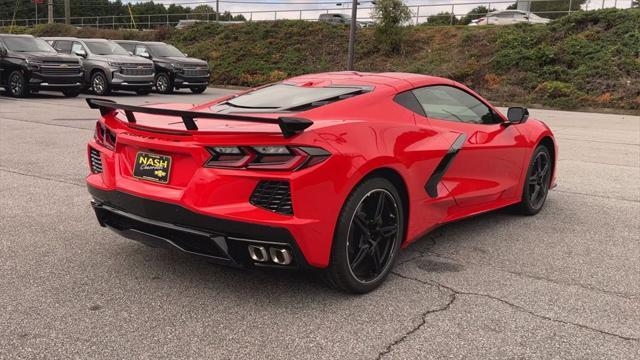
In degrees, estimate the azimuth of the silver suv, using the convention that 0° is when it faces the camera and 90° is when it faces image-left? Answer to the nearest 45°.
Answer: approximately 315°

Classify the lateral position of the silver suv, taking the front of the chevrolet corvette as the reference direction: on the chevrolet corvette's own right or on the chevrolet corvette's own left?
on the chevrolet corvette's own left

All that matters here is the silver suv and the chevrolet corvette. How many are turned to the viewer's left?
0

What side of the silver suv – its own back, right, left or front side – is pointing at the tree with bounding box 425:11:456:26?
left

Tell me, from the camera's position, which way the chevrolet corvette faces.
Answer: facing away from the viewer and to the right of the viewer

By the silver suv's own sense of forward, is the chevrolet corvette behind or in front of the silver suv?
in front

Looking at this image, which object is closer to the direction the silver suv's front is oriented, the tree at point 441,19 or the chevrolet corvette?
the chevrolet corvette

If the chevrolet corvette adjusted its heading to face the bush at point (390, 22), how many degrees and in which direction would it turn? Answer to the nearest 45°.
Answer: approximately 45° to its left
